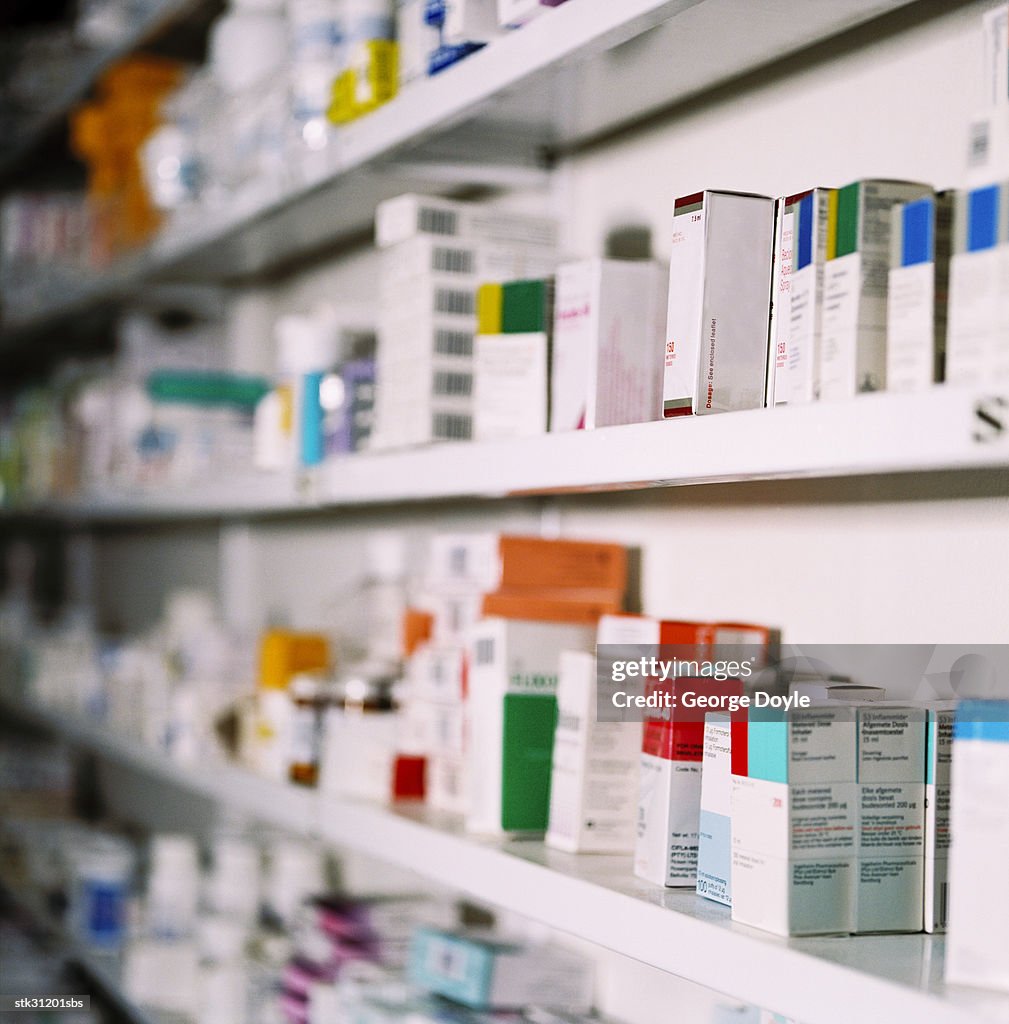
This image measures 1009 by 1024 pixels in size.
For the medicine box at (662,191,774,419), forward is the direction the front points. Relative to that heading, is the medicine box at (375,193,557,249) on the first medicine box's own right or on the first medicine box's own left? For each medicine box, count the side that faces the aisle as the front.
on the first medicine box's own right

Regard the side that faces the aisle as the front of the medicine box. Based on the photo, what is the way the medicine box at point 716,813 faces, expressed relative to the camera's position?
facing the viewer and to the left of the viewer

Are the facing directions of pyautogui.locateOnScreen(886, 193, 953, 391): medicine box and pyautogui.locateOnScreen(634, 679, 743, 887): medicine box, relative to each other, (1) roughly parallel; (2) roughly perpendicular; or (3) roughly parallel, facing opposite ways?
roughly parallel

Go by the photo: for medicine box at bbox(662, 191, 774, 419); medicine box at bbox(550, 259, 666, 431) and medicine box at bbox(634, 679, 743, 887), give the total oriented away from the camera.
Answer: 0

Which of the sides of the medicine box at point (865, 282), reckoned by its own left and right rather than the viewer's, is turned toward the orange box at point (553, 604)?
right

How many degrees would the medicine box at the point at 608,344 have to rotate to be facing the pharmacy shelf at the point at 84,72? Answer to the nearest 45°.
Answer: approximately 90° to its right

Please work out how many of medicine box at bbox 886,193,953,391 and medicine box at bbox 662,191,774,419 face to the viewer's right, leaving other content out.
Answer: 0
